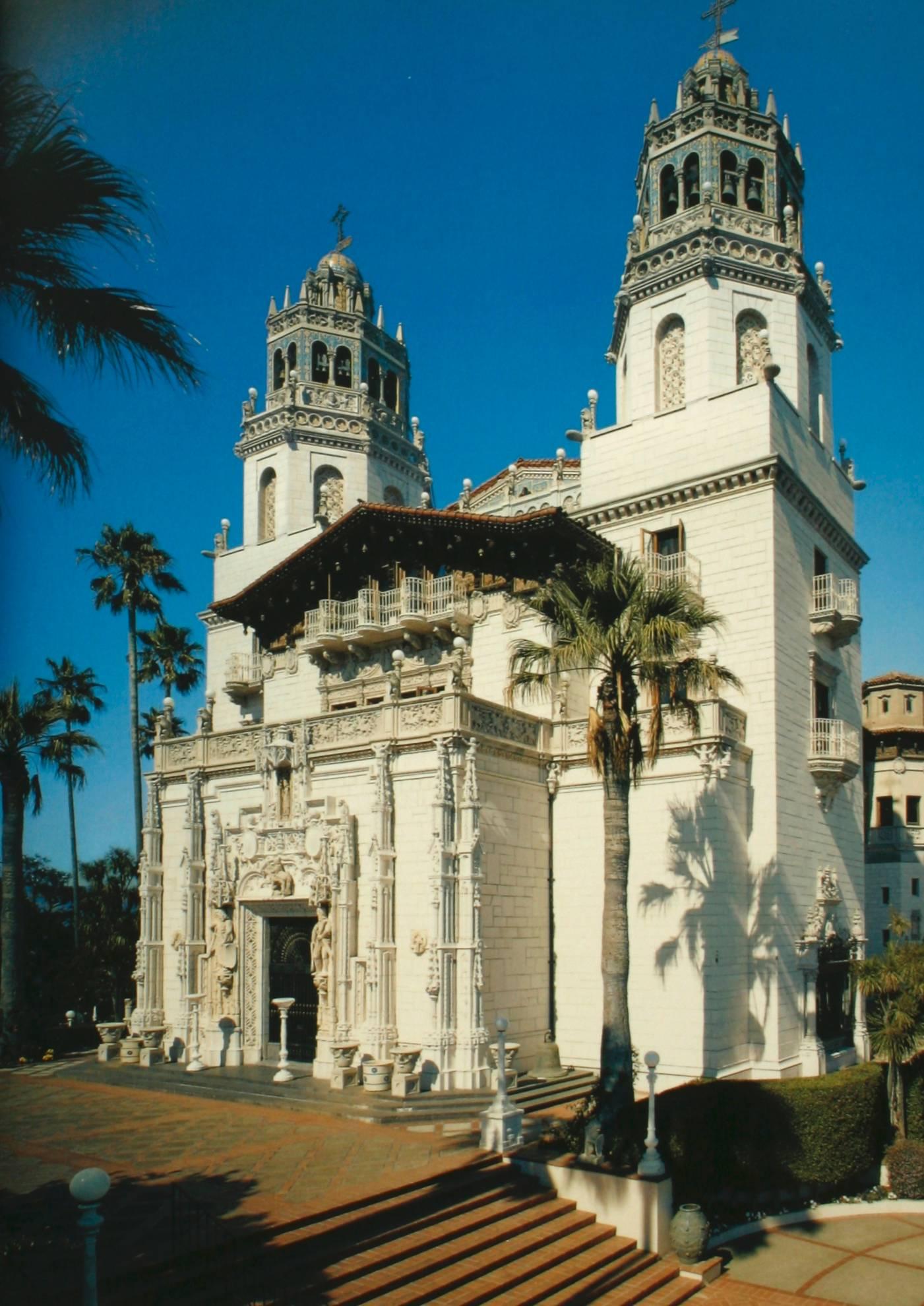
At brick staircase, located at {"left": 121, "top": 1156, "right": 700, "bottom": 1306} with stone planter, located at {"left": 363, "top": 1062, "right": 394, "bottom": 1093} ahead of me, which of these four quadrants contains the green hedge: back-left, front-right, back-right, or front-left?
front-right

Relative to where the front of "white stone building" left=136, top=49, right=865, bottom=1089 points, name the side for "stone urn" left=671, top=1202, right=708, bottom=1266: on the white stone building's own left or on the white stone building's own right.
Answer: on the white stone building's own left

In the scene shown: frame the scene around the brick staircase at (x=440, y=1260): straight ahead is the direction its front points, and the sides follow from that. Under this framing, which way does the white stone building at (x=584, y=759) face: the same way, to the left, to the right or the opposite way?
to the right

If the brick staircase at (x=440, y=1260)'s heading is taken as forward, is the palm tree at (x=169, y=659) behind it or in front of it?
behind

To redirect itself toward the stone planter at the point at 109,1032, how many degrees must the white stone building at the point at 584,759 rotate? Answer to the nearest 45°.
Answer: approximately 45° to its right

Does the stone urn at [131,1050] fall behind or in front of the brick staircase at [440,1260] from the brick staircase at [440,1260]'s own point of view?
behind

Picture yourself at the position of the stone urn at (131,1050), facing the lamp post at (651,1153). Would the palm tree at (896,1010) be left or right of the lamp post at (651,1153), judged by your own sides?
left

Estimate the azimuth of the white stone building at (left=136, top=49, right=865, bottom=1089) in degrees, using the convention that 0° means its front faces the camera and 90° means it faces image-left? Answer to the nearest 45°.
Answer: approximately 45°

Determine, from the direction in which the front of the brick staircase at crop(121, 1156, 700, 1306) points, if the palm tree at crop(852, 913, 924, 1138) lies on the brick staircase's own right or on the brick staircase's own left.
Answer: on the brick staircase's own left
